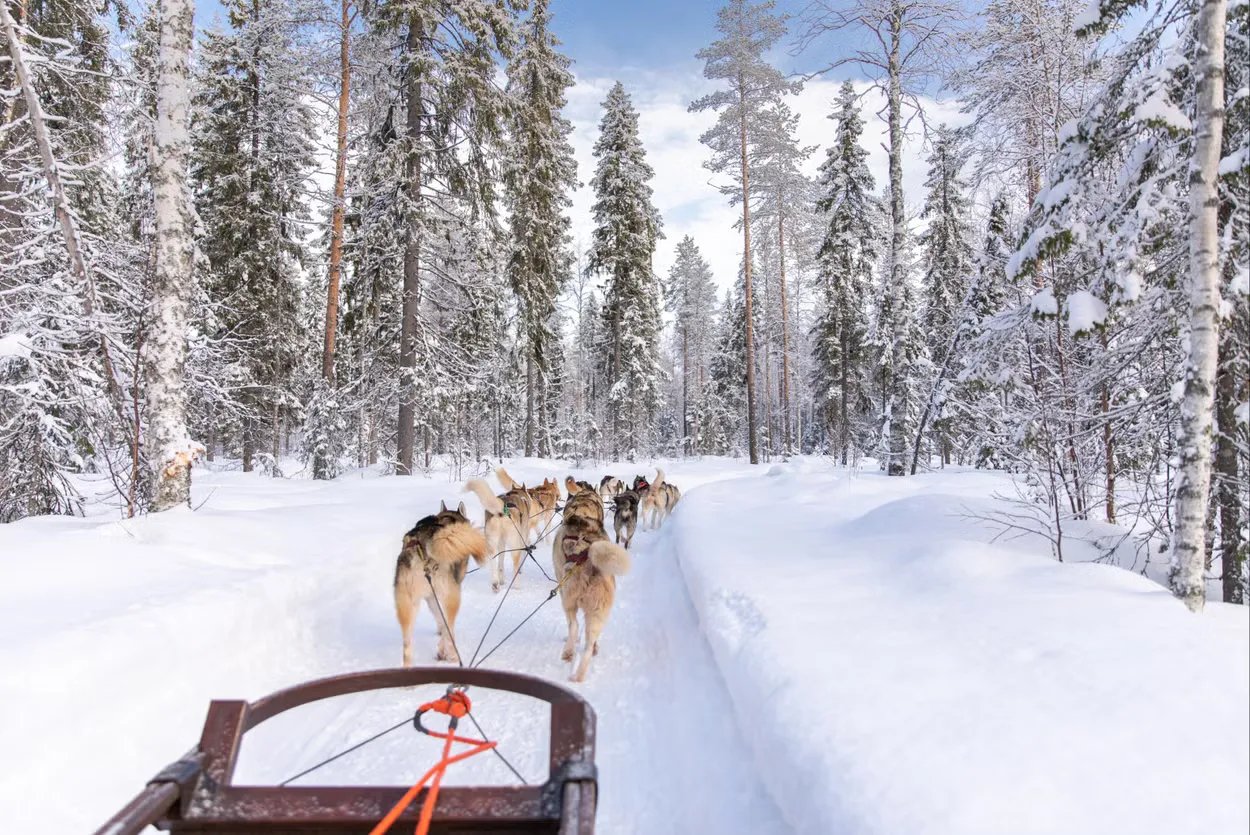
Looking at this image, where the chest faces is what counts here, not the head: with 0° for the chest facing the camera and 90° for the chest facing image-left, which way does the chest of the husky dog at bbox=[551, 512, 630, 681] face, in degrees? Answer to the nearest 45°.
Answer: approximately 180°

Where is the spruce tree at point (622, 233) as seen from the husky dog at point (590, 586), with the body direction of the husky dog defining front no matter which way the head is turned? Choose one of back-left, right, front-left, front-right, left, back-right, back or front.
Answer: front

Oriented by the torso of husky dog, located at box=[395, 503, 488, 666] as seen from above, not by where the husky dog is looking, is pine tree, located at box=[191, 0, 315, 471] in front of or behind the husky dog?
in front

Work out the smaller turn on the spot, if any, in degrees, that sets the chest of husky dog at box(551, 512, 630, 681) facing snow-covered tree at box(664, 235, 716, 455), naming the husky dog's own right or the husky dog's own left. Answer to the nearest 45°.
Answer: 0° — it already faces it

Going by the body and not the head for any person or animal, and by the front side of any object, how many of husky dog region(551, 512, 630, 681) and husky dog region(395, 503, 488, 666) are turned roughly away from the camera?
2

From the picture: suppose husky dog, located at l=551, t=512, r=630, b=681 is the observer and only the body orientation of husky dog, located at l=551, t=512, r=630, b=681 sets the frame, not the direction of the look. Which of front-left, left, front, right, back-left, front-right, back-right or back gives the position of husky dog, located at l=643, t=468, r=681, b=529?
front

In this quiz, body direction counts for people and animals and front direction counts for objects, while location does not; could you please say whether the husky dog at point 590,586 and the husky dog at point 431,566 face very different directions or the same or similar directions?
same or similar directions

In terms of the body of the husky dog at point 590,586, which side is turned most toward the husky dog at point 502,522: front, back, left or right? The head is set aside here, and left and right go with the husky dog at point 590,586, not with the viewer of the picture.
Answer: front

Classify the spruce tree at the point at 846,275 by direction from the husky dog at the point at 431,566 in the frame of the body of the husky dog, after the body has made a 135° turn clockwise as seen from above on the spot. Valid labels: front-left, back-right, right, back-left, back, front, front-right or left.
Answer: left

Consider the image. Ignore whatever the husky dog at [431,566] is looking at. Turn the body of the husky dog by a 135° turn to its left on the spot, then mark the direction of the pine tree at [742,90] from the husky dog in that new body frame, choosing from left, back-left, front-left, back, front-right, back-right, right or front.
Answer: back

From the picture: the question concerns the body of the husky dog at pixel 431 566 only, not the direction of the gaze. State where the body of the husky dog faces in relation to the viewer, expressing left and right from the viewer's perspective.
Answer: facing away from the viewer

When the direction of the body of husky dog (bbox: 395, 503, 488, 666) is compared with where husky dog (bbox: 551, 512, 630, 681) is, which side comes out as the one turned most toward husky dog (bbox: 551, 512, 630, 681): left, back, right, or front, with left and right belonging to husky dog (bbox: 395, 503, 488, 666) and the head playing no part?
right

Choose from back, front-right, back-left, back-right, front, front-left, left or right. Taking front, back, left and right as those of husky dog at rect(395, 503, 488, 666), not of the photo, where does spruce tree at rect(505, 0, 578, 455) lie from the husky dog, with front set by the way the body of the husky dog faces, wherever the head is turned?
front

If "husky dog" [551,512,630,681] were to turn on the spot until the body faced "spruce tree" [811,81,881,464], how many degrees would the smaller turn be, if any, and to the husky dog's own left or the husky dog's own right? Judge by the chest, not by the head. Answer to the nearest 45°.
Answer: approximately 45° to the husky dog's own right

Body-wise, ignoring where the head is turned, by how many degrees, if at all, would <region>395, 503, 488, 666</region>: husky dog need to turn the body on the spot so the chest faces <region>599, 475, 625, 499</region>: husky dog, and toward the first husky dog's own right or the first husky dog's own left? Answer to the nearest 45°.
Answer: approximately 45° to the first husky dog's own right

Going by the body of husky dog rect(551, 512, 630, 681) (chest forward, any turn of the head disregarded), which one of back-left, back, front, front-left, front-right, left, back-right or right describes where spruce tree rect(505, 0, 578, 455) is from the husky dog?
front

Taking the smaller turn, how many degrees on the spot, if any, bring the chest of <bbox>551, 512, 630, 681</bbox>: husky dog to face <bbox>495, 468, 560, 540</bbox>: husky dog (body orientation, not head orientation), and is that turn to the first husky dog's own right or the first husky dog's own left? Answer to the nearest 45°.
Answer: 0° — it already faces it
